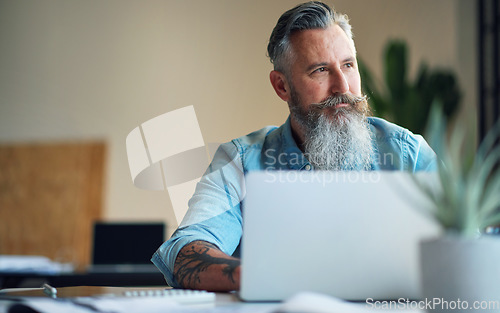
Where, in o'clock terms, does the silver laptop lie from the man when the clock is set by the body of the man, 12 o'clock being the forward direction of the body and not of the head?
The silver laptop is roughly at 12 o'clock from the man.

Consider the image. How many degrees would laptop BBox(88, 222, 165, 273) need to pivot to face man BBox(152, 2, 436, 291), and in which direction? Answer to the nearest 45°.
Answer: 0° — it already faces them

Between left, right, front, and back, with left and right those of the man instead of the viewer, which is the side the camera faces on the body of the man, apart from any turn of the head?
front

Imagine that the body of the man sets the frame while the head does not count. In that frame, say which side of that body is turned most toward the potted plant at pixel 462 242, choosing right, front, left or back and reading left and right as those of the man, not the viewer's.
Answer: front

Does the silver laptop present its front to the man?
yes

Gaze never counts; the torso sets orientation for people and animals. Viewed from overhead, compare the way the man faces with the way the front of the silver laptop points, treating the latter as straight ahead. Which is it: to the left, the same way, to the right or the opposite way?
the opposite way

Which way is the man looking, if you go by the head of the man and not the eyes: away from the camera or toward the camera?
toward the camera

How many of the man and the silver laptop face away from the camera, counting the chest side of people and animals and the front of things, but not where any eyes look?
1

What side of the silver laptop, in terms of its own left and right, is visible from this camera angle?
back
